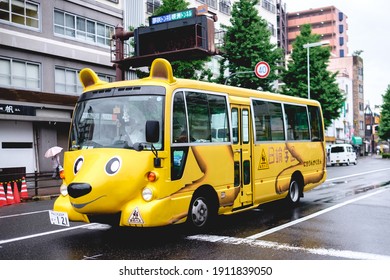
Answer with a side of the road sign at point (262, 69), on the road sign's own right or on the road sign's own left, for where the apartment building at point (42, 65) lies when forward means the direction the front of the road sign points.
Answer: on the road sign's own right

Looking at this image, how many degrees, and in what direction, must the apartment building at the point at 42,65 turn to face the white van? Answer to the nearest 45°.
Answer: approximately 90° to its left

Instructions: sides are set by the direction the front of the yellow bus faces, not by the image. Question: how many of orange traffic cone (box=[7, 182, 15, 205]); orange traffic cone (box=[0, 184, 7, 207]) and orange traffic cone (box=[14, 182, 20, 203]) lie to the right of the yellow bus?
3

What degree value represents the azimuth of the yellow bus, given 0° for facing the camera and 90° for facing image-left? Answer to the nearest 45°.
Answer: approximately 45°

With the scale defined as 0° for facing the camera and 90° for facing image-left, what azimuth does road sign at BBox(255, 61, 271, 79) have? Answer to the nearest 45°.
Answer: approximately 0°

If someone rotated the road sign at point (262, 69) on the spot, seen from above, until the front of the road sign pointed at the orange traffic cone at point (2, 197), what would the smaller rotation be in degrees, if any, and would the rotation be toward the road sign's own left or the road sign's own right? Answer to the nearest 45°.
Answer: approximately 45° to the road sign's own right

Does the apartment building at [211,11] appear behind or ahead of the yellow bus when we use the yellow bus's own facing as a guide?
behind

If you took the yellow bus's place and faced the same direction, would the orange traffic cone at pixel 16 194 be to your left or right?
on your right

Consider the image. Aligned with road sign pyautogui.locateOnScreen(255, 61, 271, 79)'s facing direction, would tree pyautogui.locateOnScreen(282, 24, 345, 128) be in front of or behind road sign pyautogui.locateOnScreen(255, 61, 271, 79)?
behind

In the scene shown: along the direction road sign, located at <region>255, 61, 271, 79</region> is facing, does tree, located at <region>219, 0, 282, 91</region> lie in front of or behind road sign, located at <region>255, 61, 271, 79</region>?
behind
